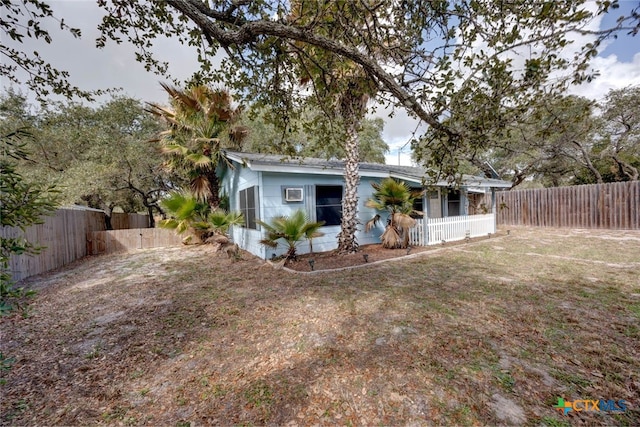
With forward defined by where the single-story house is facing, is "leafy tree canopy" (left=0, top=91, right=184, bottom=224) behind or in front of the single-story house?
behind

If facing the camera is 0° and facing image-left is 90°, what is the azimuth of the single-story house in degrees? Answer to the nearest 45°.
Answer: approximately 315°

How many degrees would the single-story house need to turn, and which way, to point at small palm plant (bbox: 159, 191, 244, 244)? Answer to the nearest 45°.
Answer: approximately 135° to its right

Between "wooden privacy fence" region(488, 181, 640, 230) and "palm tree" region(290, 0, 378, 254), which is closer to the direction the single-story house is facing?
the palm tree

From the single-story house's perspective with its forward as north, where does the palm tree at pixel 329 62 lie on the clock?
The palm tree is roughly at 1 o'clock from the single-story house.

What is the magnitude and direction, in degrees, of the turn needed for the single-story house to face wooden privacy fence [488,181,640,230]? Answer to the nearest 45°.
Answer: approximately 90° to its left

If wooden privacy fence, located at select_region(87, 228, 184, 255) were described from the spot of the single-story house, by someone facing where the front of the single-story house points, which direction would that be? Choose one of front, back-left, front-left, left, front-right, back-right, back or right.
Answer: back-right

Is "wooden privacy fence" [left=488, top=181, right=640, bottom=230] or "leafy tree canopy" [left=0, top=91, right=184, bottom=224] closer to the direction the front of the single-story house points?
the wooden privacy fence

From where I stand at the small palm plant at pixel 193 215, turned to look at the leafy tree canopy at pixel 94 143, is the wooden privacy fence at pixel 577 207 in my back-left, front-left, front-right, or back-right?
back-right
